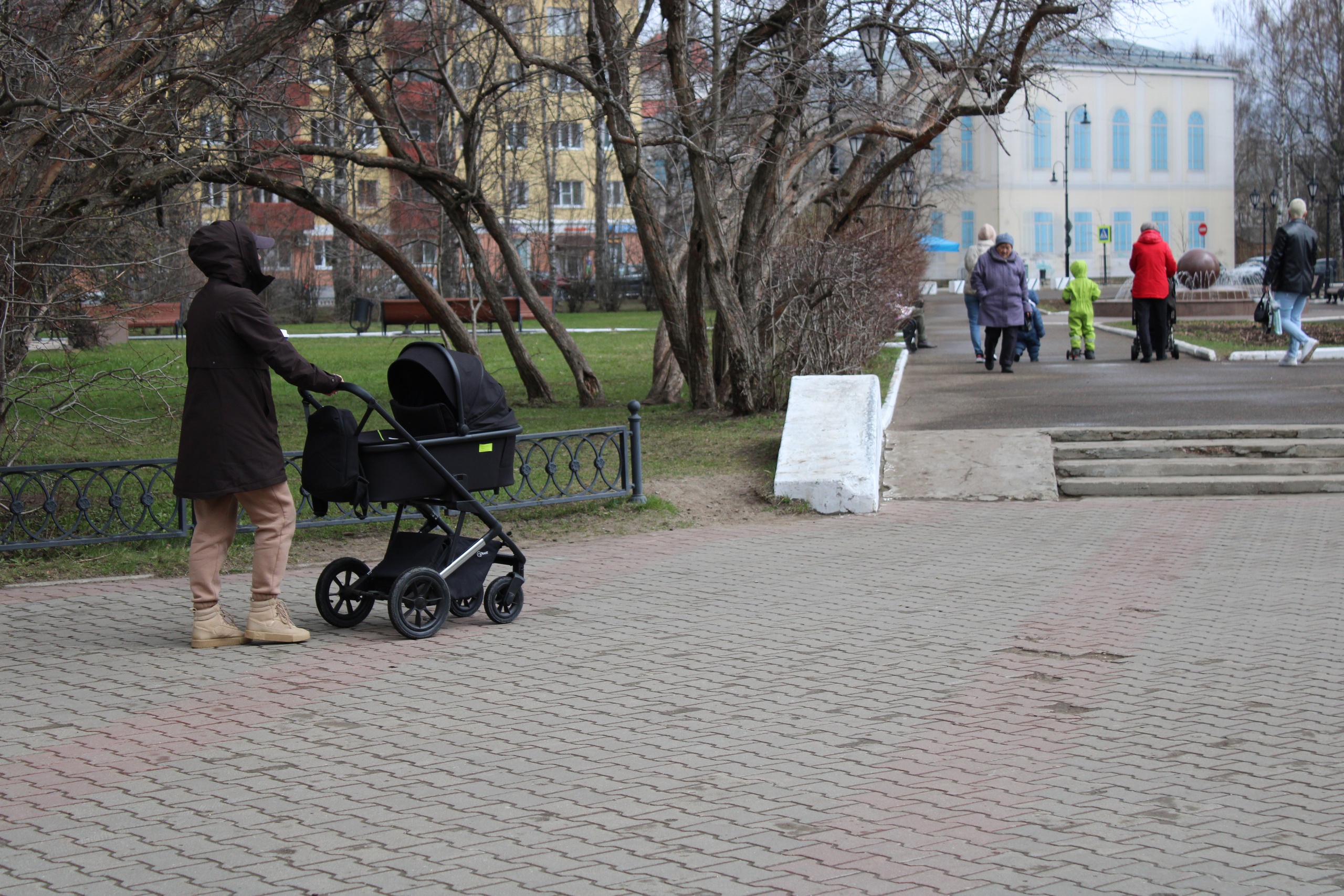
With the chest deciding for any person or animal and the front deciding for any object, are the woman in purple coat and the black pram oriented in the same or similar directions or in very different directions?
very different directions

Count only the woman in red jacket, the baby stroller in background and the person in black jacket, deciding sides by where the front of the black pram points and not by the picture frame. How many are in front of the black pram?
3

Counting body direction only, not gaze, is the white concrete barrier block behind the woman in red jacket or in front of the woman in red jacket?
behind

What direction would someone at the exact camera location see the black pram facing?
facing away from the viewer and to the right of the viewer

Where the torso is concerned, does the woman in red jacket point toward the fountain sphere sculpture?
yes

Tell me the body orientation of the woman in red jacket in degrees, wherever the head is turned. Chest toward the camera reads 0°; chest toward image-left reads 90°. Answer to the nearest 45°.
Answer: approximately 180°

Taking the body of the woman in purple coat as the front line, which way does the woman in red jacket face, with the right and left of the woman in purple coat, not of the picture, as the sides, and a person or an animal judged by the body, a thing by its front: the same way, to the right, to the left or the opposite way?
the opposite way

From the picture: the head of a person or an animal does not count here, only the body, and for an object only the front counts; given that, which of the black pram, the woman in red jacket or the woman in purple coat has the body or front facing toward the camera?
the woman in purple coat

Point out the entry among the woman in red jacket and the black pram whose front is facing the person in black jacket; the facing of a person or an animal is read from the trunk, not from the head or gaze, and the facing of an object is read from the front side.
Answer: the black pram

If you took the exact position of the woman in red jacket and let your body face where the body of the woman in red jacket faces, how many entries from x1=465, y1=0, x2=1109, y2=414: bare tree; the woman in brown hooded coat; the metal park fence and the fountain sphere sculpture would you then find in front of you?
1

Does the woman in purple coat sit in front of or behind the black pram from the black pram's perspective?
in front

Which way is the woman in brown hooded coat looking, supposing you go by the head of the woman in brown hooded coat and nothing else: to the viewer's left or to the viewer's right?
to the viewer's right

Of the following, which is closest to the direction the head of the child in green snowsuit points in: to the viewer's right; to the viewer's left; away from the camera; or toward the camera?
away from the camera

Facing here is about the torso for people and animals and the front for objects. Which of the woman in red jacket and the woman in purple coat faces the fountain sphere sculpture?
the woman in red jacket

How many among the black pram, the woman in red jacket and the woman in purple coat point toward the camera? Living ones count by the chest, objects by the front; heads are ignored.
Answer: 1
